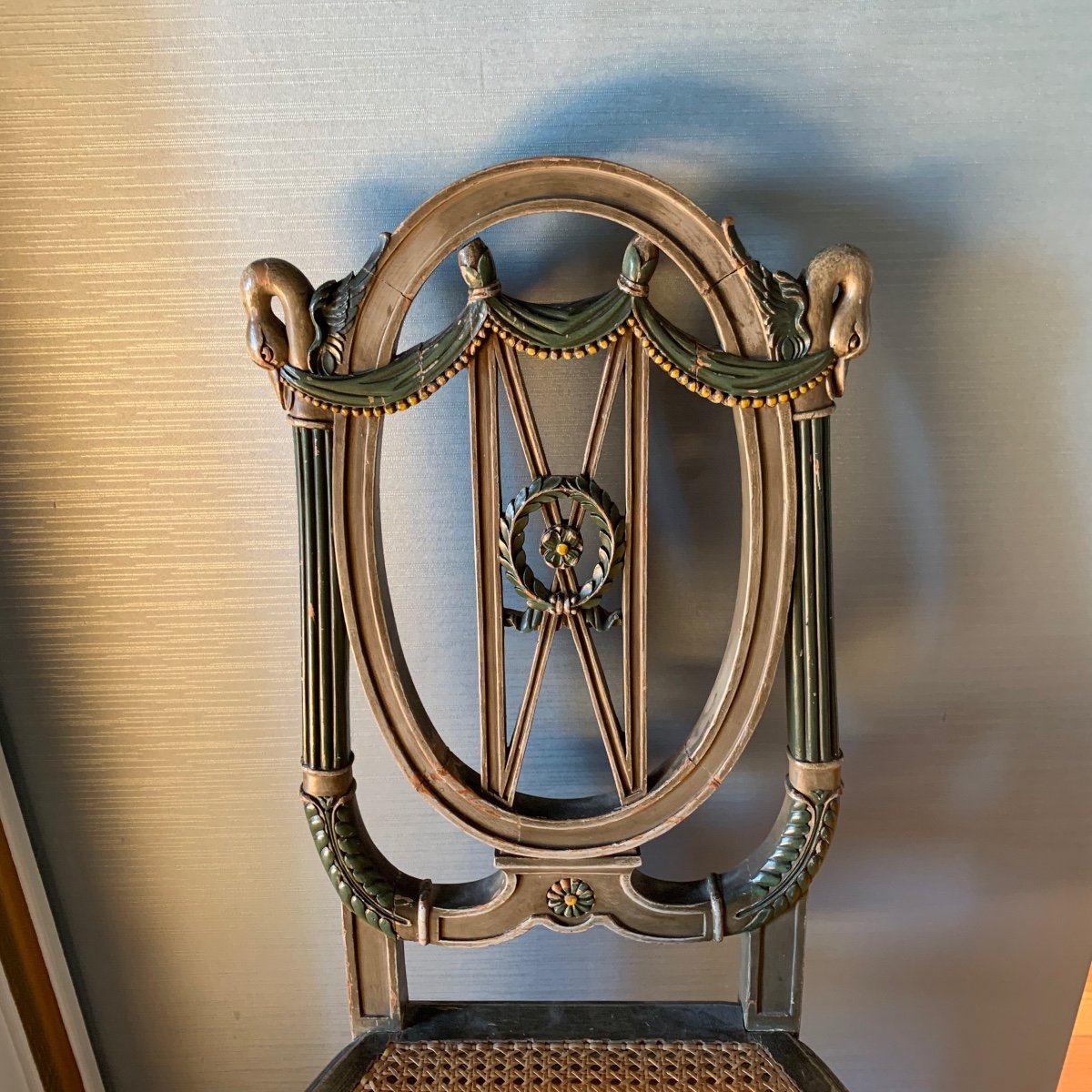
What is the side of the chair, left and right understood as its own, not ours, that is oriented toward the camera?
front
